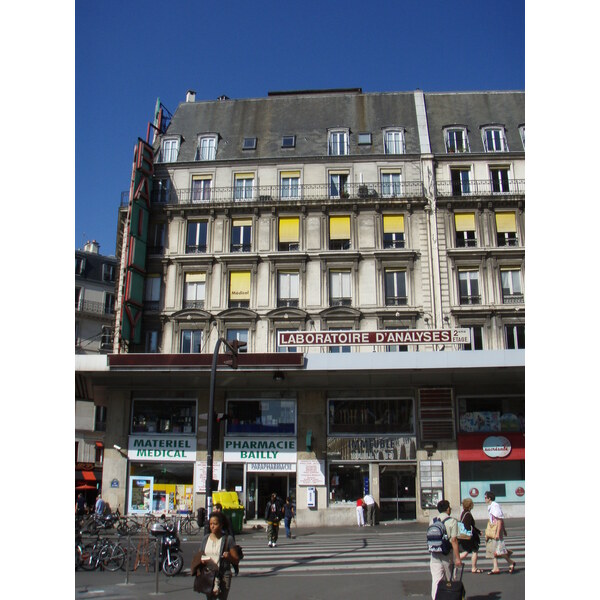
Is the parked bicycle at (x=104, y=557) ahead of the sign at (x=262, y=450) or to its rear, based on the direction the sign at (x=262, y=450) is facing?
ahead

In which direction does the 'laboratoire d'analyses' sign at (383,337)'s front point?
toward the camera

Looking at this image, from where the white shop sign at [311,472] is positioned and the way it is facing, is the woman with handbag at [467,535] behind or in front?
in front

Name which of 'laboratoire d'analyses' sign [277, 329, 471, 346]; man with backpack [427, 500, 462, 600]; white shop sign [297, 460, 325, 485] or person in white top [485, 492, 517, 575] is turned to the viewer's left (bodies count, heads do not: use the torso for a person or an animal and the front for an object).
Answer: the person in white top

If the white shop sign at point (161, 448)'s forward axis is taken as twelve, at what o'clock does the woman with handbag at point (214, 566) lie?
The woman with handbag is roughly at 12 o'clock from the white shop sign.

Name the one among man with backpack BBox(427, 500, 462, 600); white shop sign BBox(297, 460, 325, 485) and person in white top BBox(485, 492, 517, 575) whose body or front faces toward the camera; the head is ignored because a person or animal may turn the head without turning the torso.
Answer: the white shop sign

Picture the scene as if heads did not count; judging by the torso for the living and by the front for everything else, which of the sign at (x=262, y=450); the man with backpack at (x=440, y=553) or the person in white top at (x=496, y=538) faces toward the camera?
the sign

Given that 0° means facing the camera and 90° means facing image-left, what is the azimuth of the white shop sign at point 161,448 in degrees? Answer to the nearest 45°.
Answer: approximately 0°

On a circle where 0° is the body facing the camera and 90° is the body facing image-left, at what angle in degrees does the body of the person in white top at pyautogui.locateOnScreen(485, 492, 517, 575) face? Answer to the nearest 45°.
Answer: approximately 90°

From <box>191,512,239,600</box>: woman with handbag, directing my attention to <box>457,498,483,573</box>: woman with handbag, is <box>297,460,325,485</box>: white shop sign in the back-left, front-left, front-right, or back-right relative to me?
front-left
